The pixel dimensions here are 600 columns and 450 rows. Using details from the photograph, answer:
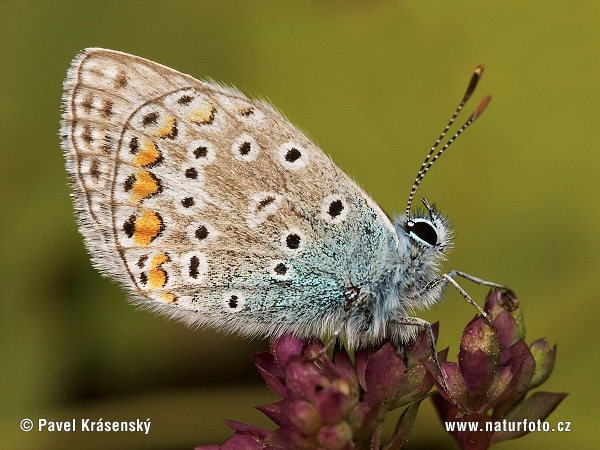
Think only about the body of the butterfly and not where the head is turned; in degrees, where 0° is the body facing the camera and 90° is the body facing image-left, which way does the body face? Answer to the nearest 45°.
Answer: approximately 270°
